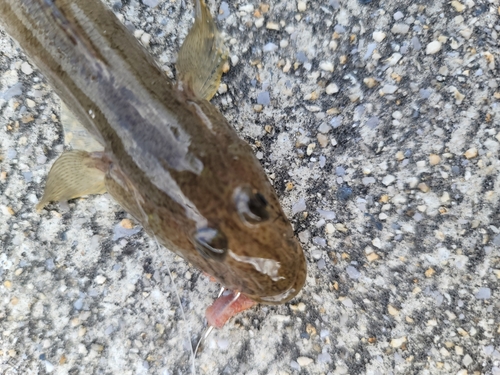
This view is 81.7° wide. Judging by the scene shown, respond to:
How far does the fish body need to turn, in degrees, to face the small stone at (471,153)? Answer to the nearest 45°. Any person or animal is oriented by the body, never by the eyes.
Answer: approximately 45° to its left

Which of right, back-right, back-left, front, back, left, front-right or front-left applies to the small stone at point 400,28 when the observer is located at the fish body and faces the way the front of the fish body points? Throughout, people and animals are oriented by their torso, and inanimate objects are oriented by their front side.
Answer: front-left

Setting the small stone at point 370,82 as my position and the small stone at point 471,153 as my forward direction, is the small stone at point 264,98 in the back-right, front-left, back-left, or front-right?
back-right

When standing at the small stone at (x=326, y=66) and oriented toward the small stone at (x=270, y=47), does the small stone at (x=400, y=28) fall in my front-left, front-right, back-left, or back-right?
back-right

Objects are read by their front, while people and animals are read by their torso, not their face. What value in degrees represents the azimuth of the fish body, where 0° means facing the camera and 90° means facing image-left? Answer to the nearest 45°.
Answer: approximately 315°

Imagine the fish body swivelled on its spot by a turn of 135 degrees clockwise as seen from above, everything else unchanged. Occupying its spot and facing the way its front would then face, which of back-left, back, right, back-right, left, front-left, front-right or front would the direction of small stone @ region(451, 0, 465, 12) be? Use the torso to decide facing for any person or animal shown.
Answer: back

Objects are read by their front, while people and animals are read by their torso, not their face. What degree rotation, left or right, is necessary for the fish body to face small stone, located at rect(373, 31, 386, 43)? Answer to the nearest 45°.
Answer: approximately 45° to its left
